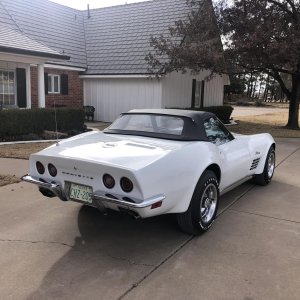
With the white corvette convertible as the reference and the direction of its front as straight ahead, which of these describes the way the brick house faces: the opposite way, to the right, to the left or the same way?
to the right

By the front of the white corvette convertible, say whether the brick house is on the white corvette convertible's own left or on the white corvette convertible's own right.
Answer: on the white corvette convertible's own left

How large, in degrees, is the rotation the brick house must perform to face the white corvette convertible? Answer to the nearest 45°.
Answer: approximately 45° to its right

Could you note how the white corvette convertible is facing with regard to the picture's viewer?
facing away from the viewer and to the right of the viewer

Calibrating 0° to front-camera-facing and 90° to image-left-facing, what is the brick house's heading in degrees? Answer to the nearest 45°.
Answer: approximately 315°
